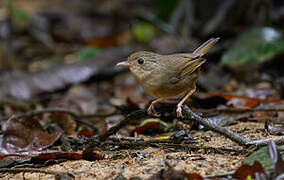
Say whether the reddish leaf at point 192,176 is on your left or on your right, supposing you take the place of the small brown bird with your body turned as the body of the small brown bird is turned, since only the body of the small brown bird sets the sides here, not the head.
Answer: on your left

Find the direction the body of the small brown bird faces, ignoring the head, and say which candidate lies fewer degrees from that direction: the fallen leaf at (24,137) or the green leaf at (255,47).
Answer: the fallen leaf

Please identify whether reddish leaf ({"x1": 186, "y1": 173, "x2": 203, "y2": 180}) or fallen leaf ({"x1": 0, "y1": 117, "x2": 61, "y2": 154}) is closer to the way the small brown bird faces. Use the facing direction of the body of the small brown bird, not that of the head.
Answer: the fallen leaf

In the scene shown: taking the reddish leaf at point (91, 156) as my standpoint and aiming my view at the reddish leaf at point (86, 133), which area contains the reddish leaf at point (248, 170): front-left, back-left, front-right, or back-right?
back-right

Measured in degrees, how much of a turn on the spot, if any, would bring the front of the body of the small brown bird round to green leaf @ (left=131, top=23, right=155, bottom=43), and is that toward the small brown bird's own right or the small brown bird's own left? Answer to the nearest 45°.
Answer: approximately 90° to the small brown bird's own right

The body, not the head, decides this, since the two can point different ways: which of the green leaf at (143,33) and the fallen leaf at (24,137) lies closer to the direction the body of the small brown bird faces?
the fallen leaf

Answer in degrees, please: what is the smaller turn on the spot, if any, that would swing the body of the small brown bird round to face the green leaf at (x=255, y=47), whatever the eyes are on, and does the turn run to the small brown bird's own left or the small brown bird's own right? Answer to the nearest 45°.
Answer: approximately 135° to the small brown bird's own right

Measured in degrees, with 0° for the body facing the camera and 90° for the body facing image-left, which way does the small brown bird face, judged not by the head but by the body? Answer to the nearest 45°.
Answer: approximately 90°

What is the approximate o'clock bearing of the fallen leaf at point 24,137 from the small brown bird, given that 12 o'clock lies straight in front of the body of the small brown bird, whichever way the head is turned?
The fallen leaf is roughly at 12 o'clock from the small brown bird.
